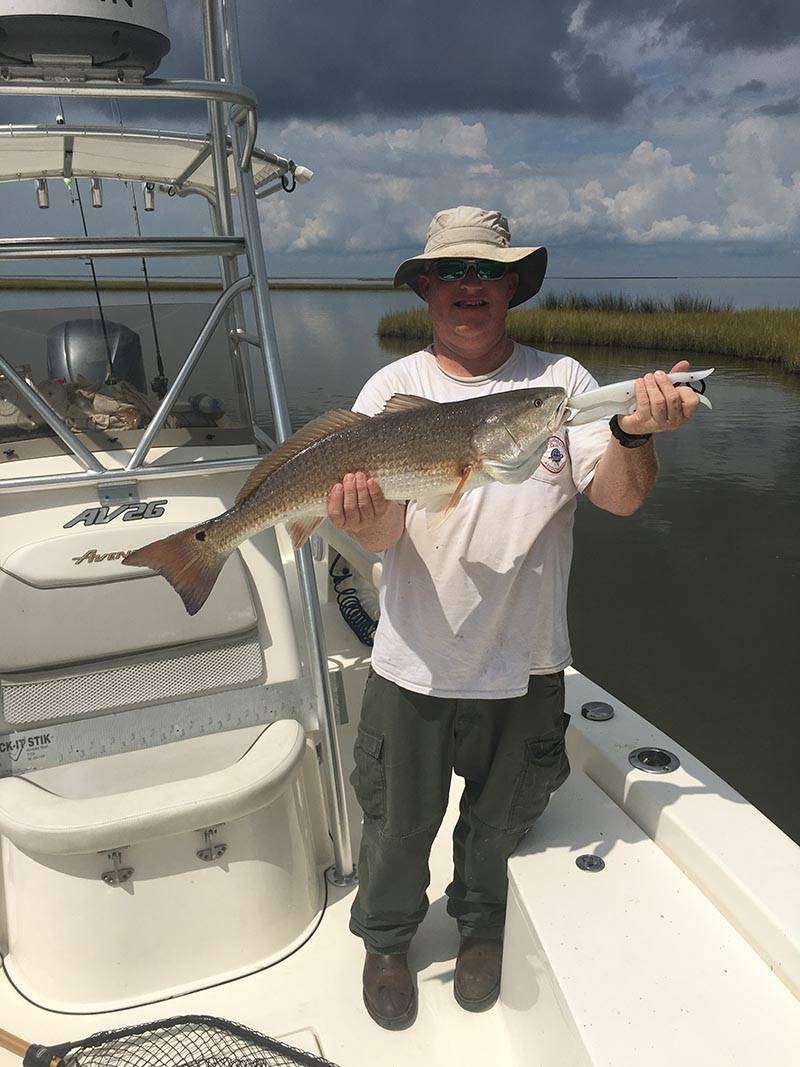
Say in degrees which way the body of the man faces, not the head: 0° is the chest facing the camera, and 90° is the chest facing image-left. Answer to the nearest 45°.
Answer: approximately 0°

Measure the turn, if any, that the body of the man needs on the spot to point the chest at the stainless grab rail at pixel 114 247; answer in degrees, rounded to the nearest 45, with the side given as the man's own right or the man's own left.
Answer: approximately 135° to the man's own right

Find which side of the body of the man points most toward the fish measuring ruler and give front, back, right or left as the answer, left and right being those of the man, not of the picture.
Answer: right

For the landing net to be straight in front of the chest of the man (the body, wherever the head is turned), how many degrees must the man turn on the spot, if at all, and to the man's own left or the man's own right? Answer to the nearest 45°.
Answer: approximately 45° to the man's own right
